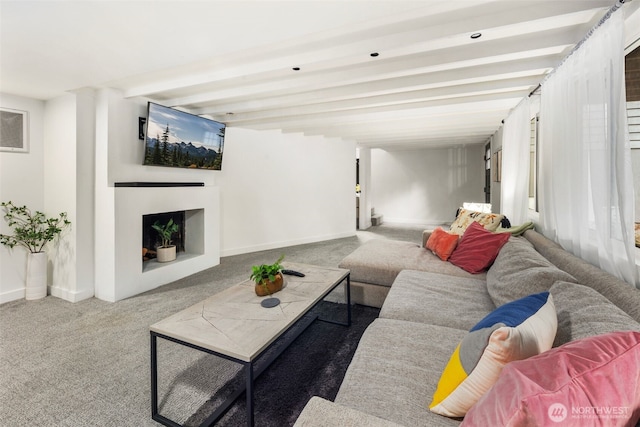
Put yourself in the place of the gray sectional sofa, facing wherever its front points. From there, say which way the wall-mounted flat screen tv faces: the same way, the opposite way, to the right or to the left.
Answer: the opposite way

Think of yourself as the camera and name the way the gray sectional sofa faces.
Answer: facing to the left of the viewer

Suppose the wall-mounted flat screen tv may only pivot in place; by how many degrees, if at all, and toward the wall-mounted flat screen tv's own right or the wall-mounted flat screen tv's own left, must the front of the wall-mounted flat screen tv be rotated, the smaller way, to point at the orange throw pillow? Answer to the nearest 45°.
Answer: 0° — it already faces it

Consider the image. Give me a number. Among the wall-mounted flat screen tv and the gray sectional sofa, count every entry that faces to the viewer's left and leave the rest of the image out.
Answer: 1

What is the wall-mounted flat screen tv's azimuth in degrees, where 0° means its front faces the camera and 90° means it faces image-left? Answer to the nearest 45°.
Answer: approximately 315°

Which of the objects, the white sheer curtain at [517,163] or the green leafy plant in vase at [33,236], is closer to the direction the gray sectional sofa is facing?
the green leafy plant in vase
